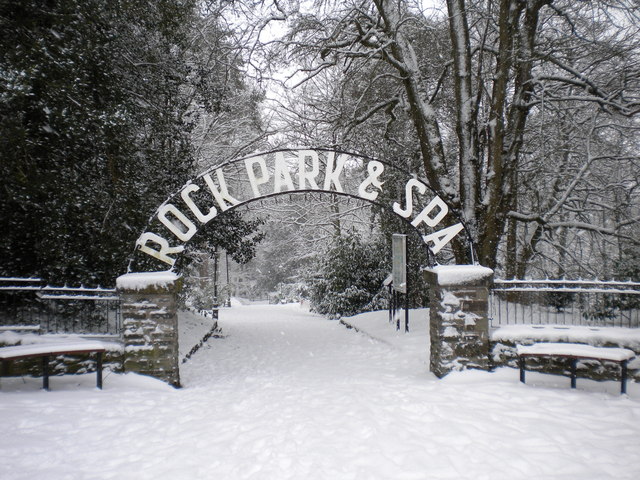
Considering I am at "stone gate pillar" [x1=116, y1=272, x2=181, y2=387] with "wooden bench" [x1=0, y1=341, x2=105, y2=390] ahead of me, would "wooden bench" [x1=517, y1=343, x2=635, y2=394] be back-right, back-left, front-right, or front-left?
back-left

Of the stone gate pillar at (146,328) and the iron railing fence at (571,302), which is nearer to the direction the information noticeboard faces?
the stone gate pillar

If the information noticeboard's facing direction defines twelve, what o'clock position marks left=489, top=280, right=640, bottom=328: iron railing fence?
The iron railing fence is roughly at 9 o'clock from the information noticeboard.

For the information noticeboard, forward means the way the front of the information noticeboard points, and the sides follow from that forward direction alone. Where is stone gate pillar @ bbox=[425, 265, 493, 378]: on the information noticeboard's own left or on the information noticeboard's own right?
on the information noticeboard's own left

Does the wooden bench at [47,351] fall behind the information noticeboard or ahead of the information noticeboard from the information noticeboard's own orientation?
ahead

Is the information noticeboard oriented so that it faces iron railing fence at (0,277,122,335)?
yes

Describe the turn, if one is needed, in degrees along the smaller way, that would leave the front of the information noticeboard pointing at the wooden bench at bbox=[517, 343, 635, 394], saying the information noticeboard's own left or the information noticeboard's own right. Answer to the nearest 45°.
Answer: approximately 45° to the information noticeboard's own left

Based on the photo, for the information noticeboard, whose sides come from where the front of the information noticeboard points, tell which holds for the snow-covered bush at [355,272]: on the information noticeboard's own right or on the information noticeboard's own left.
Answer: on the information noticeboard's own right

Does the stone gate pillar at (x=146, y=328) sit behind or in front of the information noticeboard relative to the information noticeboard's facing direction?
in front

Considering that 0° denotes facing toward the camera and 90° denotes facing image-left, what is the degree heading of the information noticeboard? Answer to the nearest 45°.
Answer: approximately 45°
